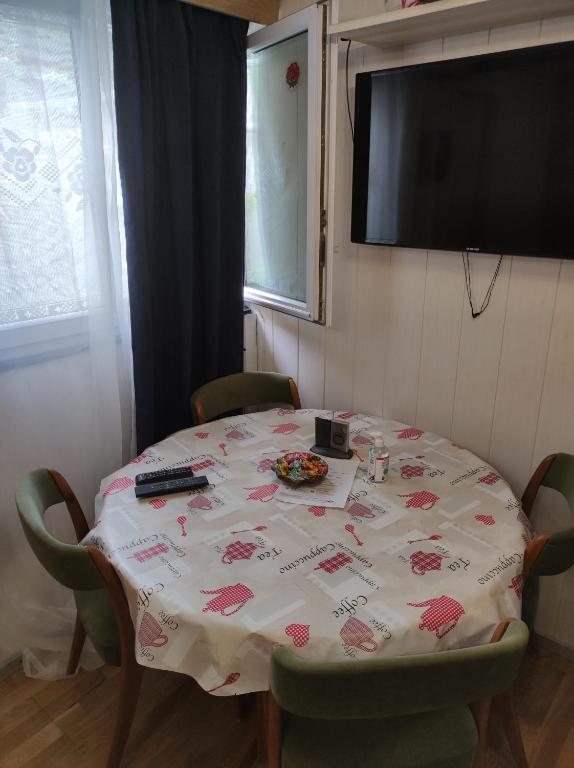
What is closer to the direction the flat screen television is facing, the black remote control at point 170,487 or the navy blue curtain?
the black remote control

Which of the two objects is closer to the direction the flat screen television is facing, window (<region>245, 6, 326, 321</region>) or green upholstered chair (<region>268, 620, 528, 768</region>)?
the green upholstered chair

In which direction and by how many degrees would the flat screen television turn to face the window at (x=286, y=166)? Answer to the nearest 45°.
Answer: approximately 90° to its right

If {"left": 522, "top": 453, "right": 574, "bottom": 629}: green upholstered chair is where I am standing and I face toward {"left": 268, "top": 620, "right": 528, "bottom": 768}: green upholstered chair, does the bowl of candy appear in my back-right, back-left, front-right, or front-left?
front-right

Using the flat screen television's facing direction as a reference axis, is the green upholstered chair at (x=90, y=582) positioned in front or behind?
in front

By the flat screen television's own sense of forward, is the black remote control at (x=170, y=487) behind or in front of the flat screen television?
in front

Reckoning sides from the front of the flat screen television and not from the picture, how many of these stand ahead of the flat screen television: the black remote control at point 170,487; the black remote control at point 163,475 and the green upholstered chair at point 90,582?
3

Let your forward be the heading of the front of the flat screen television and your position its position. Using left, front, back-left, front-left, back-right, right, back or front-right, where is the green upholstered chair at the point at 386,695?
front-left

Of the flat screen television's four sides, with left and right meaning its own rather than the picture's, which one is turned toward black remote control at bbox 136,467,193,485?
front

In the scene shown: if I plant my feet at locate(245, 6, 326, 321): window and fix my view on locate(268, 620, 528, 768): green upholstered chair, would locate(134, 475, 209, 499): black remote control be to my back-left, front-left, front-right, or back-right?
front-right

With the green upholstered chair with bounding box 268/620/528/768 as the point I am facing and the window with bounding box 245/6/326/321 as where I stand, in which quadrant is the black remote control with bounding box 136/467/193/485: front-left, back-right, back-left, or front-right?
front-right

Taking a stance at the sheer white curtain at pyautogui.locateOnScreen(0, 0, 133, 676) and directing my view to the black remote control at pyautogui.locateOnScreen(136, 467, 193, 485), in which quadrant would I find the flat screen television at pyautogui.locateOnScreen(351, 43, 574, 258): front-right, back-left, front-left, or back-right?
front-left

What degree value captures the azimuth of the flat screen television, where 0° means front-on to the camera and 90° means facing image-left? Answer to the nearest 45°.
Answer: approximately 45°
